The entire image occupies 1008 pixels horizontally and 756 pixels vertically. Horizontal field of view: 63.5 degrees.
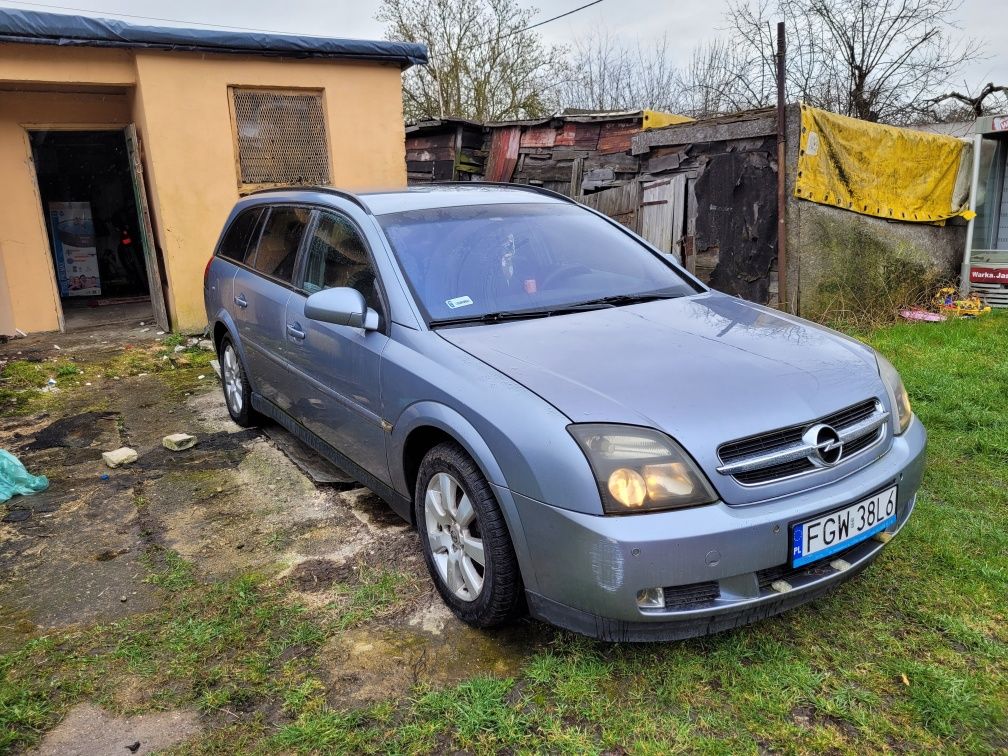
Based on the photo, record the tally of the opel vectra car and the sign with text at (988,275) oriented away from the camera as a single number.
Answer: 0

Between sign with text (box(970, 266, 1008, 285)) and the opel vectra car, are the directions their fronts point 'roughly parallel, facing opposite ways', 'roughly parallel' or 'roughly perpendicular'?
roughly perpendicular

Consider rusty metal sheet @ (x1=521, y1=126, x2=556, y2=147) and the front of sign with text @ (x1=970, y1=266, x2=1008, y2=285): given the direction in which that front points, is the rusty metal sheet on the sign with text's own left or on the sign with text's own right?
on the sign with text's own right

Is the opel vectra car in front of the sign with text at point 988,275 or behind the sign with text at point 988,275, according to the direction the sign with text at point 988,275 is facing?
in front

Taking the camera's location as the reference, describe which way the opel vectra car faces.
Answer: facing the viewer and to the right of the viewer

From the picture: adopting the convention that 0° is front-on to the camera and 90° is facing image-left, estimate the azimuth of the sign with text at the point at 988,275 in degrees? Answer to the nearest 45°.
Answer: approximately 0°

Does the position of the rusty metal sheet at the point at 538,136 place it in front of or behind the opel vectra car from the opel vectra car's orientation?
behind

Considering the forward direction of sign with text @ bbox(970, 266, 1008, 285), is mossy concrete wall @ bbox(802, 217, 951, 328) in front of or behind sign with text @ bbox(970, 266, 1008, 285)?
in front
